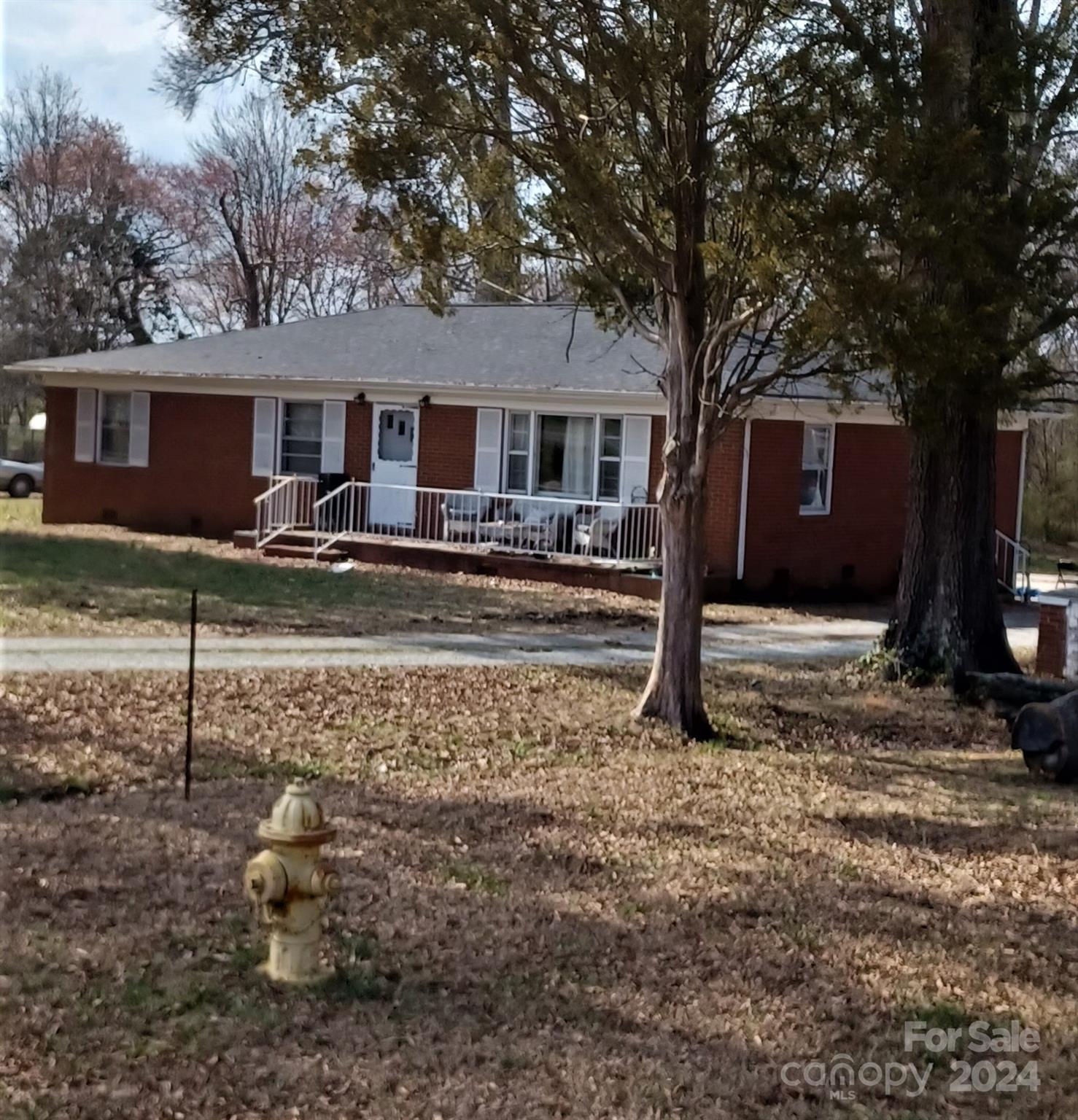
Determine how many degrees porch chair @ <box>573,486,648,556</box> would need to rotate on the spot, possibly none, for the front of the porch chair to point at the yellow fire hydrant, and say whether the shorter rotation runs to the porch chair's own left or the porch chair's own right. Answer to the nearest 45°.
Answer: approximately 45° to the porch chair's own left

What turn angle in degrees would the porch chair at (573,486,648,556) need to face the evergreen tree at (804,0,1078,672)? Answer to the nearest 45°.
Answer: approximately 45° to its left

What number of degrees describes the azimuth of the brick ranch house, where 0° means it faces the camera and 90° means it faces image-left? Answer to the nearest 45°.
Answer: approximately 45°

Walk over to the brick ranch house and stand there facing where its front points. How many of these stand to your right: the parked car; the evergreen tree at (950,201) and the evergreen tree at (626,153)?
1

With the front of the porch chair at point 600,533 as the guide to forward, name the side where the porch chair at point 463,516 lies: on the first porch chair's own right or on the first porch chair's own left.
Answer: on the first porch chair's own right

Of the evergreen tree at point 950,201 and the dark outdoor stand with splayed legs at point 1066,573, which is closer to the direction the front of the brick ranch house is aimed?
the evergreen tree

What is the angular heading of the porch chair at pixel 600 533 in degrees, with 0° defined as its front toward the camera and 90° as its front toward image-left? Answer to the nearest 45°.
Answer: approximately 45°

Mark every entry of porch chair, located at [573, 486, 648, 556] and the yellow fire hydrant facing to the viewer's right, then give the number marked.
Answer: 0

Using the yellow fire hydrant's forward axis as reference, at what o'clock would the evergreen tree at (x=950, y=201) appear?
The evergreen tree is roughly at 6 o'clock from the yellow fire hydrant.

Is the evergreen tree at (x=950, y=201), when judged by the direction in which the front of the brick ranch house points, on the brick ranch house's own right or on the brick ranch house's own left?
on the brick ranch house's own left

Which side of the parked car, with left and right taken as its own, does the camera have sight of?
right

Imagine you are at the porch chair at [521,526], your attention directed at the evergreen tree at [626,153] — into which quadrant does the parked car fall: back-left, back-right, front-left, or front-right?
back-right

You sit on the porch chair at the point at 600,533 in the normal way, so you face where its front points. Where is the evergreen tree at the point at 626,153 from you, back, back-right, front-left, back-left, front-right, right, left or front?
front-left

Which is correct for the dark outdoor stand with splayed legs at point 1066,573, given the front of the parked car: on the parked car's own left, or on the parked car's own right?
on the parked car's own right

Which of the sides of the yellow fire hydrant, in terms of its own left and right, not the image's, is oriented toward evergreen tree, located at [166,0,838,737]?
back
